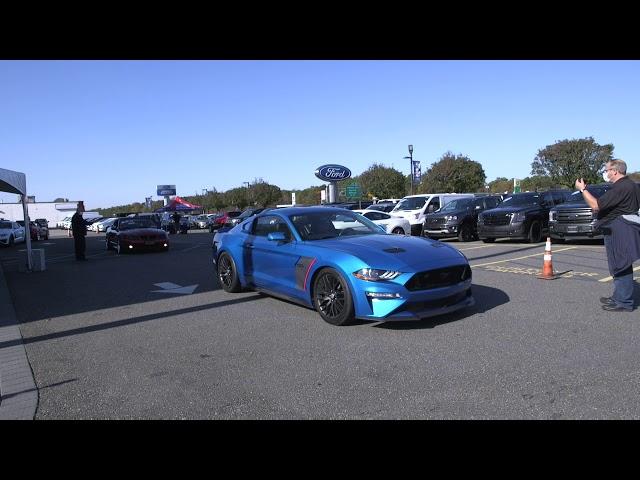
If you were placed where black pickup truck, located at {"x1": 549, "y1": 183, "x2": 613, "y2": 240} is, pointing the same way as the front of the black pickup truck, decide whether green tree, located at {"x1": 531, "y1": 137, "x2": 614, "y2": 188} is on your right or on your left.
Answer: on your right

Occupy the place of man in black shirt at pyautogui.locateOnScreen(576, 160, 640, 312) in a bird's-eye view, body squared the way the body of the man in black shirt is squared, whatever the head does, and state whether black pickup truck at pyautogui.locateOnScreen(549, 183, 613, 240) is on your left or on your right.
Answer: on your right

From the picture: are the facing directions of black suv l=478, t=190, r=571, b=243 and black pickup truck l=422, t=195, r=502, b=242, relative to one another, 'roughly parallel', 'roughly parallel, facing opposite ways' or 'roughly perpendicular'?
roughly parallel

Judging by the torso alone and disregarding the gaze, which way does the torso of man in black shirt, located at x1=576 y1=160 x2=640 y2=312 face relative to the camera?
to the viewer's left

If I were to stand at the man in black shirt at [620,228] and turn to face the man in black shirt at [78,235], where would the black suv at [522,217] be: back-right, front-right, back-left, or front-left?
front-right

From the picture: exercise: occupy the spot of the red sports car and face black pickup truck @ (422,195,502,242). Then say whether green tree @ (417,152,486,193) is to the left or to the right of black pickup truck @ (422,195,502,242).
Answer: left

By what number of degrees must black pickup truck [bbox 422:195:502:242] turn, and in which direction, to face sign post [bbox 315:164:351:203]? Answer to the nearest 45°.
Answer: approximately 90° to its right

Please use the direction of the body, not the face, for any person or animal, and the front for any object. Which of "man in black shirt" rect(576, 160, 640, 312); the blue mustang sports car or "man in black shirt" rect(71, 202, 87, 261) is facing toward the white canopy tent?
"man in black shirt" rect(576, 160, 640, 312)

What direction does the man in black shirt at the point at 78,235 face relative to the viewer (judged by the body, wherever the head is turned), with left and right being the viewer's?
facing to the right of the viewer

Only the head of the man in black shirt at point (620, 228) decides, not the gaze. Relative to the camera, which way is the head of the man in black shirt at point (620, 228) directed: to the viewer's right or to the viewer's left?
to the viewer's left

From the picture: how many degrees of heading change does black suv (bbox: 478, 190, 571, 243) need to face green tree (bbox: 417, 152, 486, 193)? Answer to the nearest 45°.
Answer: approximately 135° to its right

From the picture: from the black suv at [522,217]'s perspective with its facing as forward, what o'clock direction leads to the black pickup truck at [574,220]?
the black pickup truck at [574,220] is roughly at 9 o'clock from the black suv at [522,217].

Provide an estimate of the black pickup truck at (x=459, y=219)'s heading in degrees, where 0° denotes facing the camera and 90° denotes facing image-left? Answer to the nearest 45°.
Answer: approximately 45°

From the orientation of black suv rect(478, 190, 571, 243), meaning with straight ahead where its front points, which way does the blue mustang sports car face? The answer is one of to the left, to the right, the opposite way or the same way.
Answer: to the left

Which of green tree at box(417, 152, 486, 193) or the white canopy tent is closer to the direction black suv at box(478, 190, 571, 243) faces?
the white canopy tent
